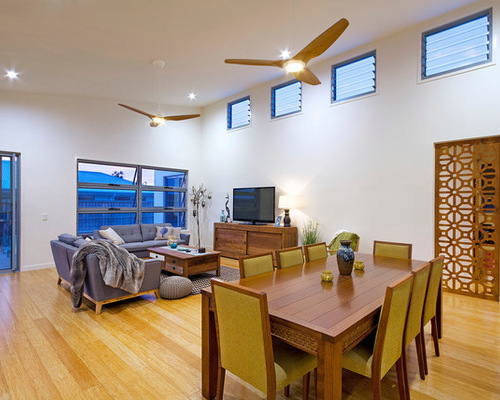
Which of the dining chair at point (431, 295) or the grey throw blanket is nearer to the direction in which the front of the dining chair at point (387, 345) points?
the grey throw blanket

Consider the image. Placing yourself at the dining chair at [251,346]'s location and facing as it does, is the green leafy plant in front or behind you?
in front

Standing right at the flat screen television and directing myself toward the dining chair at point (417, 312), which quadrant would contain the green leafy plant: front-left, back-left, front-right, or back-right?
front-left

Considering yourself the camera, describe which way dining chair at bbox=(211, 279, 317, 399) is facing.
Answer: facing away from the viewer and to the right of the viewer

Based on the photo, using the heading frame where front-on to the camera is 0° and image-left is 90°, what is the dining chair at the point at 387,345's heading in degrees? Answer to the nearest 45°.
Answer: approximately 135°

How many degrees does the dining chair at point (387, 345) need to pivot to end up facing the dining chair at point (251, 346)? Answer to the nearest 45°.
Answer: approximately 90° to its left

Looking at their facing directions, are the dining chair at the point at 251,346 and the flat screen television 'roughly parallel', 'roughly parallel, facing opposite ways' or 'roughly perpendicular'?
roughly parallel, facing opposite ways

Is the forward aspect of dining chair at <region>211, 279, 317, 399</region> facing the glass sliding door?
no

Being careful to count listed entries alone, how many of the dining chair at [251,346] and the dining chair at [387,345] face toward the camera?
0

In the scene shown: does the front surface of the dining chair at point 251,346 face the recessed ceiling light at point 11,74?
no

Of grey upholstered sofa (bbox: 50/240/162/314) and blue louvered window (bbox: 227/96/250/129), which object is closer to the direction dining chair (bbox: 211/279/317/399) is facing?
the blue louvered window

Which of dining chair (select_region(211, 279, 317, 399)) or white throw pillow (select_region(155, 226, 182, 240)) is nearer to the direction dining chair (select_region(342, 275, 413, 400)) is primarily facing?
the white throw pillow

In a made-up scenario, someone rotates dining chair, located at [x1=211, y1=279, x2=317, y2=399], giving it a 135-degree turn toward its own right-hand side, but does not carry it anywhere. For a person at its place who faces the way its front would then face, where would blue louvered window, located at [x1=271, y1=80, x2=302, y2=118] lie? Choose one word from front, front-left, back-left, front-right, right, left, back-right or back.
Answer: back

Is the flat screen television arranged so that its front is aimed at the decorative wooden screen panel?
no

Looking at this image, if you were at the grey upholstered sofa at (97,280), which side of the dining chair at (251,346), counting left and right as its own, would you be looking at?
left

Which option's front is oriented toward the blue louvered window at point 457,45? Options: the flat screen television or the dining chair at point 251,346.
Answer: the dining chair

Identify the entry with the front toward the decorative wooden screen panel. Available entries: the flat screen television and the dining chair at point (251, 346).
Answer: the dining chair

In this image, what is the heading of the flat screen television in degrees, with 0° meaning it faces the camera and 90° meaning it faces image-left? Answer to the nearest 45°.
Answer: approximately 45°

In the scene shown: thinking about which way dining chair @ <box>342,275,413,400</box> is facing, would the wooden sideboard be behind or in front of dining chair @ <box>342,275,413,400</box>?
in front

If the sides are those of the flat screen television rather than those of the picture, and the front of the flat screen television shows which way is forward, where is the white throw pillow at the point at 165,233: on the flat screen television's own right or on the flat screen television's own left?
on the flat screen television's own right

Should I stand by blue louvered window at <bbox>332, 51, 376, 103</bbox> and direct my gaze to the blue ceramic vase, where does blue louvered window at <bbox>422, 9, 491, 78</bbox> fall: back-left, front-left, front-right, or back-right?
front-left
